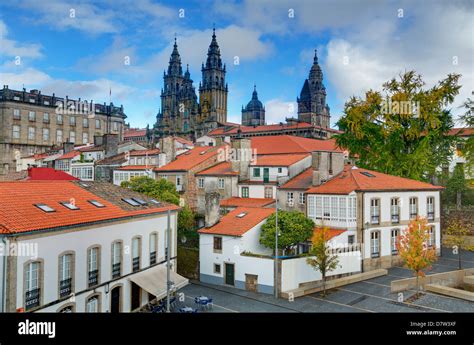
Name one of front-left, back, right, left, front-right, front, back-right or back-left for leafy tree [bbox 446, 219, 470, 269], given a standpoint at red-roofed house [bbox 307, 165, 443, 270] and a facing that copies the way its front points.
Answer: left

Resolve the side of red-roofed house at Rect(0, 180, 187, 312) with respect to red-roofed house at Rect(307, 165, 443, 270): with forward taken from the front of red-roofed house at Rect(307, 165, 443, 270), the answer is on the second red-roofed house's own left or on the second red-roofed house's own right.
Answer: on the second red-roofed house's own right

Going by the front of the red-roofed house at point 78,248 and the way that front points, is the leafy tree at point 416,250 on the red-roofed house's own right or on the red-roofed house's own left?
on the red-roofed house's own left

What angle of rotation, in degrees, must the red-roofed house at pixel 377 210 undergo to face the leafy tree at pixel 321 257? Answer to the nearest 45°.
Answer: approximately 90° to its right

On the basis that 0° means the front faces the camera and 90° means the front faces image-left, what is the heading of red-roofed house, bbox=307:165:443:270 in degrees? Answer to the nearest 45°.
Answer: approximately 315°

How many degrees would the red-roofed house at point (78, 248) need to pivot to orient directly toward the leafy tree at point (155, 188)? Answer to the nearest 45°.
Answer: approximately 135° to its left

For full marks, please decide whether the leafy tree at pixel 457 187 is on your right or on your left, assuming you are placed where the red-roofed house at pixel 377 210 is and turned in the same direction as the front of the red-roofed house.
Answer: on your left

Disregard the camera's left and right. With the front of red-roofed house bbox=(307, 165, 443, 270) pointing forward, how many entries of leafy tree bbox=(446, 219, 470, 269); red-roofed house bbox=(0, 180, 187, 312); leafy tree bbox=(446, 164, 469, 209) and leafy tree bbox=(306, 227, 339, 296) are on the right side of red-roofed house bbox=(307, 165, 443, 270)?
2

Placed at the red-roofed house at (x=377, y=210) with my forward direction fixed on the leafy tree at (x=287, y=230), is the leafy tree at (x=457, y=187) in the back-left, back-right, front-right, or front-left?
back-right
